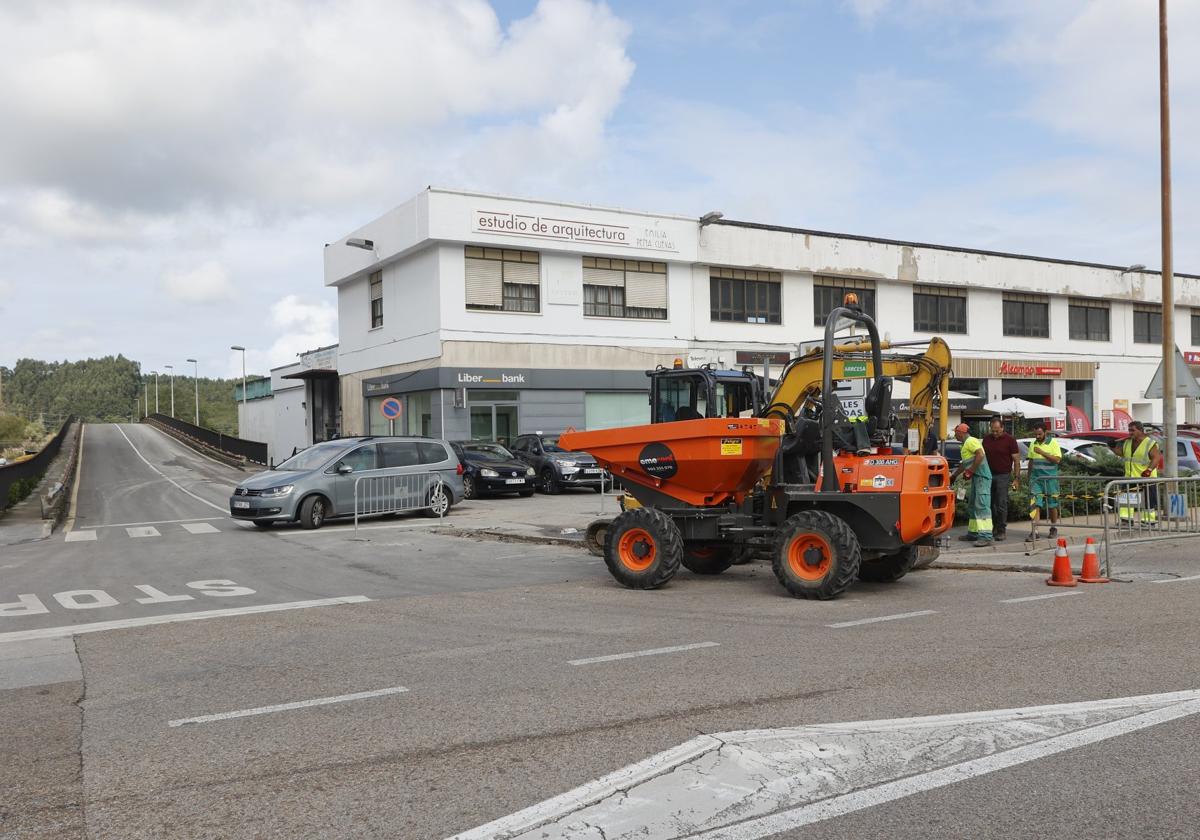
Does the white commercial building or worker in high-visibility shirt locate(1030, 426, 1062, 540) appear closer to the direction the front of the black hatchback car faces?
the worker in high-visibility shirt

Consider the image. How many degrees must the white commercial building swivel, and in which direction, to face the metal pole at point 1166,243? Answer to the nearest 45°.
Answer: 0° — it already faces it

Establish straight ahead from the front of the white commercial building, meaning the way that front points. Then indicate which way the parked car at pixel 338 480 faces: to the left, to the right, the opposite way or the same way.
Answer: to the right

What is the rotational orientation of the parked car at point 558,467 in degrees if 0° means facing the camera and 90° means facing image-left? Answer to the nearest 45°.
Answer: approximately 315°

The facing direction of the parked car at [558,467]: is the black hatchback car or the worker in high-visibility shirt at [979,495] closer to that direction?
the worker in high-visibility shirt

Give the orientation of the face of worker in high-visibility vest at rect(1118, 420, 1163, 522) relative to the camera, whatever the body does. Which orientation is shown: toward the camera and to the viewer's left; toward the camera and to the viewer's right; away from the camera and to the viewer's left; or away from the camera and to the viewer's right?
toward the camera and to the viewer's left

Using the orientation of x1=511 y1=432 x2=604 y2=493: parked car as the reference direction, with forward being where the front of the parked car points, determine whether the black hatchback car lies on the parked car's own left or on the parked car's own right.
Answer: on the parked car's own right

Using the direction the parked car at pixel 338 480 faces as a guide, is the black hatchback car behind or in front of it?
behind

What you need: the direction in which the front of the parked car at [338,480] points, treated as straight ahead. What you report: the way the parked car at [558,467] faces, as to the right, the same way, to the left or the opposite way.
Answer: to the left

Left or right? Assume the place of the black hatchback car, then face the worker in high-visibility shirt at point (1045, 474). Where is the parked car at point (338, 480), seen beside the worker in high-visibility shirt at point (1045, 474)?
right

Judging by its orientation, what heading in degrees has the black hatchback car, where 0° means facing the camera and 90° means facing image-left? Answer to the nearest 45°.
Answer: approximately 315°

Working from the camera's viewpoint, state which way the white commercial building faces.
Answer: facing the viewer and to the right of the viewer
